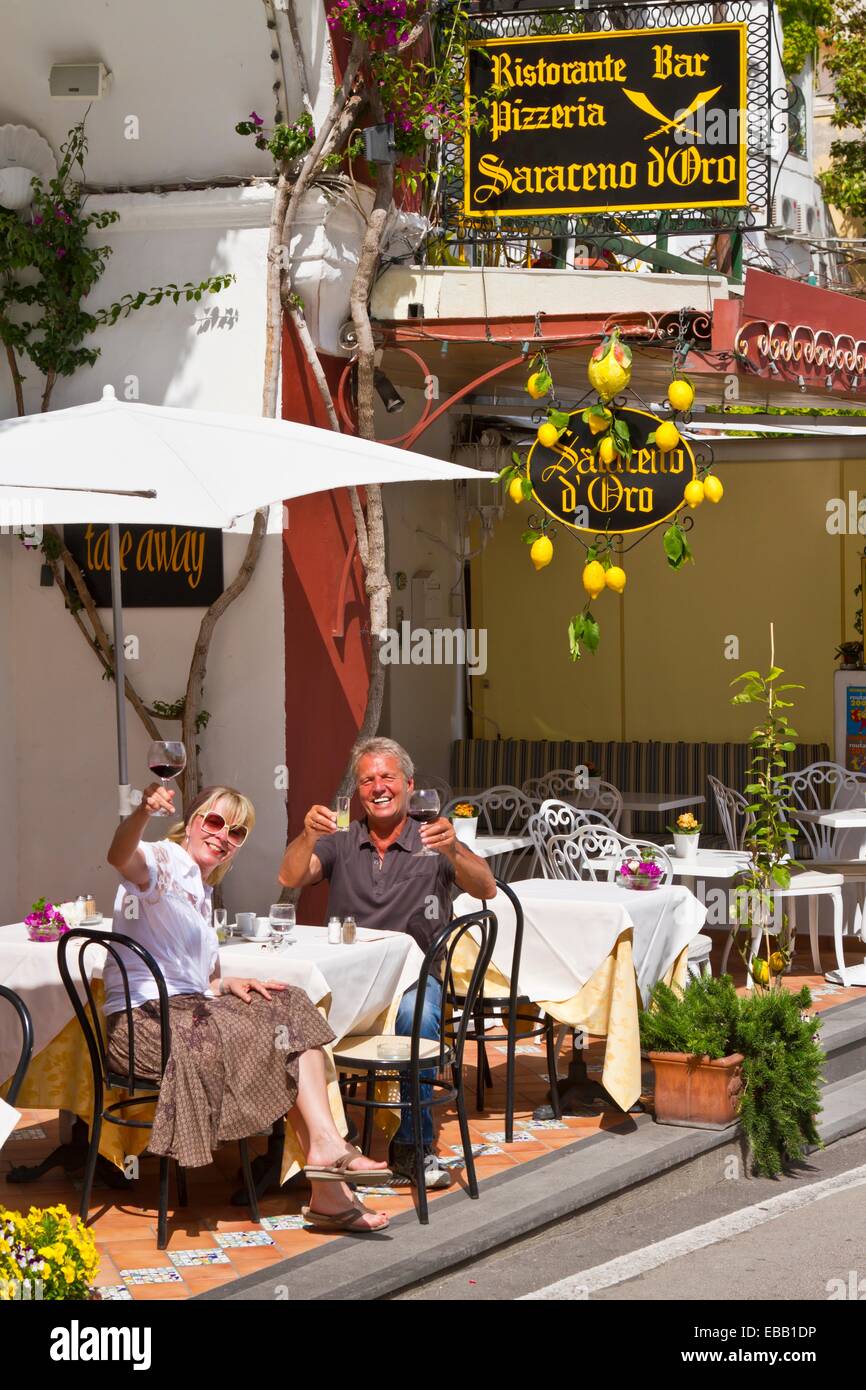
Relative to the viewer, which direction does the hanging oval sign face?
toward the camera

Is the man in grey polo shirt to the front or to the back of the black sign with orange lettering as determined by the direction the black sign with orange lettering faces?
to the front

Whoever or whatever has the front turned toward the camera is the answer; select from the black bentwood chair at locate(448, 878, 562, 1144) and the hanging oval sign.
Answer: the hanging oval sign

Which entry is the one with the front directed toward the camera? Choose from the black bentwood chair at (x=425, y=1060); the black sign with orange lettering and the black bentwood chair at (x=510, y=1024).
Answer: the black sign with orange lettering

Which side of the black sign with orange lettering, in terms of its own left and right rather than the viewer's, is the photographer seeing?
front

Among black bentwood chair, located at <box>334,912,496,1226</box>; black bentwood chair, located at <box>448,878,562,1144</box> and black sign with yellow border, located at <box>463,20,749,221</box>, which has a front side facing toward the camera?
the black sign with yellow border

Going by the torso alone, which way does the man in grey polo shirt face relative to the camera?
toward the camera

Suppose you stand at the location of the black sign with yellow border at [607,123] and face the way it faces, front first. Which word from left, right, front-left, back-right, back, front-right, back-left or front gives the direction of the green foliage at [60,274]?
right

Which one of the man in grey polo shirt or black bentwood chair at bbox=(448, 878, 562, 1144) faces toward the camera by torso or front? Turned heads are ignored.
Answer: the man in grey polo shirt

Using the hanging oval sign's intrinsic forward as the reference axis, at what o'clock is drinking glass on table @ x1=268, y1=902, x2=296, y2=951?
The drinking glass on table is roughly at 1 o'clock from the hanging oval sign.

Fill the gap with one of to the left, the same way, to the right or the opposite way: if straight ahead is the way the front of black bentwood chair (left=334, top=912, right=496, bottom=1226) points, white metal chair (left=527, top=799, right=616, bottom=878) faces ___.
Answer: the opposite way

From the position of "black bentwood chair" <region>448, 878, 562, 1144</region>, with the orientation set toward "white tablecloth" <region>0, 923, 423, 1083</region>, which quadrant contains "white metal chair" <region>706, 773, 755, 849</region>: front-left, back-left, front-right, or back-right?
back-right
